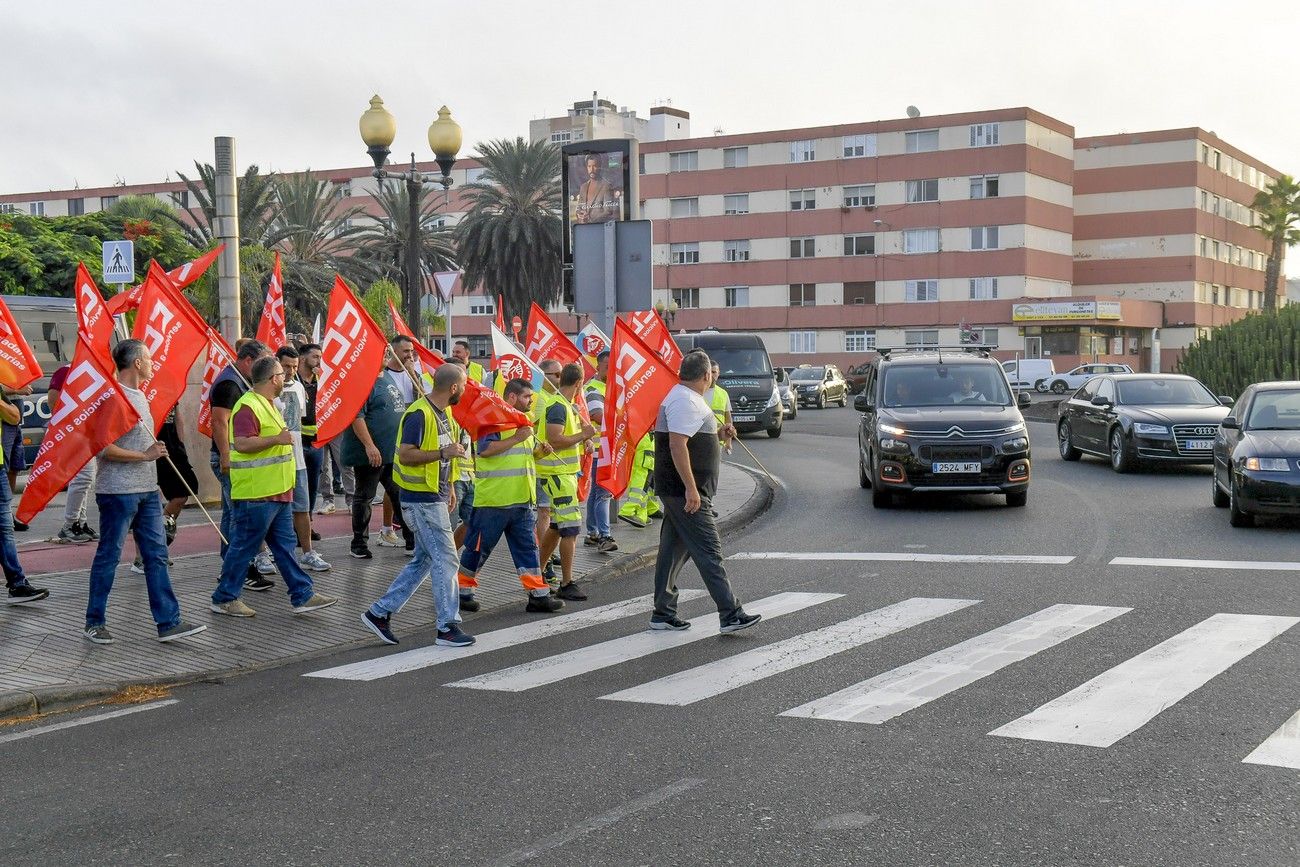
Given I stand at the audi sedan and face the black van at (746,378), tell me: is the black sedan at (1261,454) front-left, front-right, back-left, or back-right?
back-left

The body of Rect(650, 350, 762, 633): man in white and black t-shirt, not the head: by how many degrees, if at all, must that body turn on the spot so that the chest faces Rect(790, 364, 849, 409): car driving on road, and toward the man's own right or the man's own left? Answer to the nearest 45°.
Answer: approximately 90° to the man's own left

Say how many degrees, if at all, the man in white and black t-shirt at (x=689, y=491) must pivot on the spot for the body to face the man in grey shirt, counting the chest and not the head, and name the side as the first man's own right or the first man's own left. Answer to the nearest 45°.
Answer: approximately 180°

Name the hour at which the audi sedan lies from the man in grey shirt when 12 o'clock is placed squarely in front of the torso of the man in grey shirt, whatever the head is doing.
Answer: The audi sedan is roughly at 11 o'clock from the man in grey shirt.

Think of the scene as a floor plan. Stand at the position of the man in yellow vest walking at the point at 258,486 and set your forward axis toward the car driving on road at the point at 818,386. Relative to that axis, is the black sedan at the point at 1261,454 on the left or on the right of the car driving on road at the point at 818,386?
right

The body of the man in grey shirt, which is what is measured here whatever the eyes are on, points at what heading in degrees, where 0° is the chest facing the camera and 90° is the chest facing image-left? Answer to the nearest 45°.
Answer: approximately 270°

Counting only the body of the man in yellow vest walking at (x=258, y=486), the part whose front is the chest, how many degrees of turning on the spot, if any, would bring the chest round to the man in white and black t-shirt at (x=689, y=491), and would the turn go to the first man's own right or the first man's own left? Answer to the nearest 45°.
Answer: approximately 45° to the first man's own right

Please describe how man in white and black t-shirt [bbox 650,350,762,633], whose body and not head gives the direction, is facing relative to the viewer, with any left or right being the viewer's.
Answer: facing to the right of the viewer
